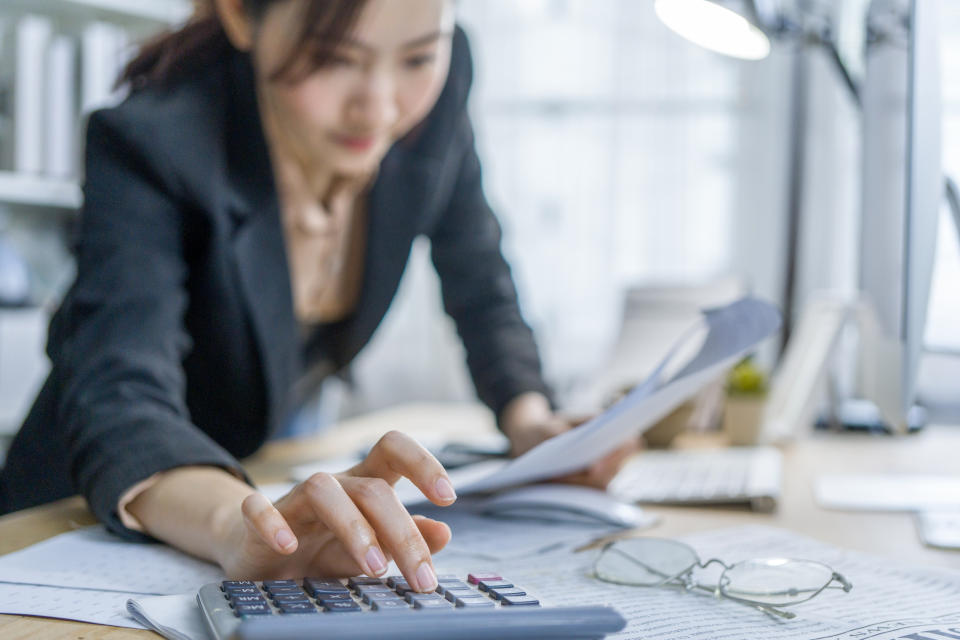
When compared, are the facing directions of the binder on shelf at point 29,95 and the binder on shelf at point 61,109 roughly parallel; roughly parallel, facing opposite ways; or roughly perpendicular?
roughly parallel

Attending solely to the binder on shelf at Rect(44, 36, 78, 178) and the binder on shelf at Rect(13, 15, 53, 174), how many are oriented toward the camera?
2

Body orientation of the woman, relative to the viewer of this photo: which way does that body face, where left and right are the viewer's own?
facing the viewer and to the right of the viewer

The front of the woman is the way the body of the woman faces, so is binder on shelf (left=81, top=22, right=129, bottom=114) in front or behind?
behind

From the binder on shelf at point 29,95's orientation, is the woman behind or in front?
in front

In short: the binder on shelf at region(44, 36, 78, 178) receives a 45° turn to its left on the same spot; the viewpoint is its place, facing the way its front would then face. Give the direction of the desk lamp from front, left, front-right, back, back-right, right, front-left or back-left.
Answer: front

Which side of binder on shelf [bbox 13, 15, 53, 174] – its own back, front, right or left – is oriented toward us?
front

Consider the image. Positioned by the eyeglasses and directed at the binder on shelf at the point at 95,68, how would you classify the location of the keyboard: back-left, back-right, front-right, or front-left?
front-right

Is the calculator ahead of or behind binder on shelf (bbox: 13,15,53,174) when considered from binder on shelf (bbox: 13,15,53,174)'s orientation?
ahead
